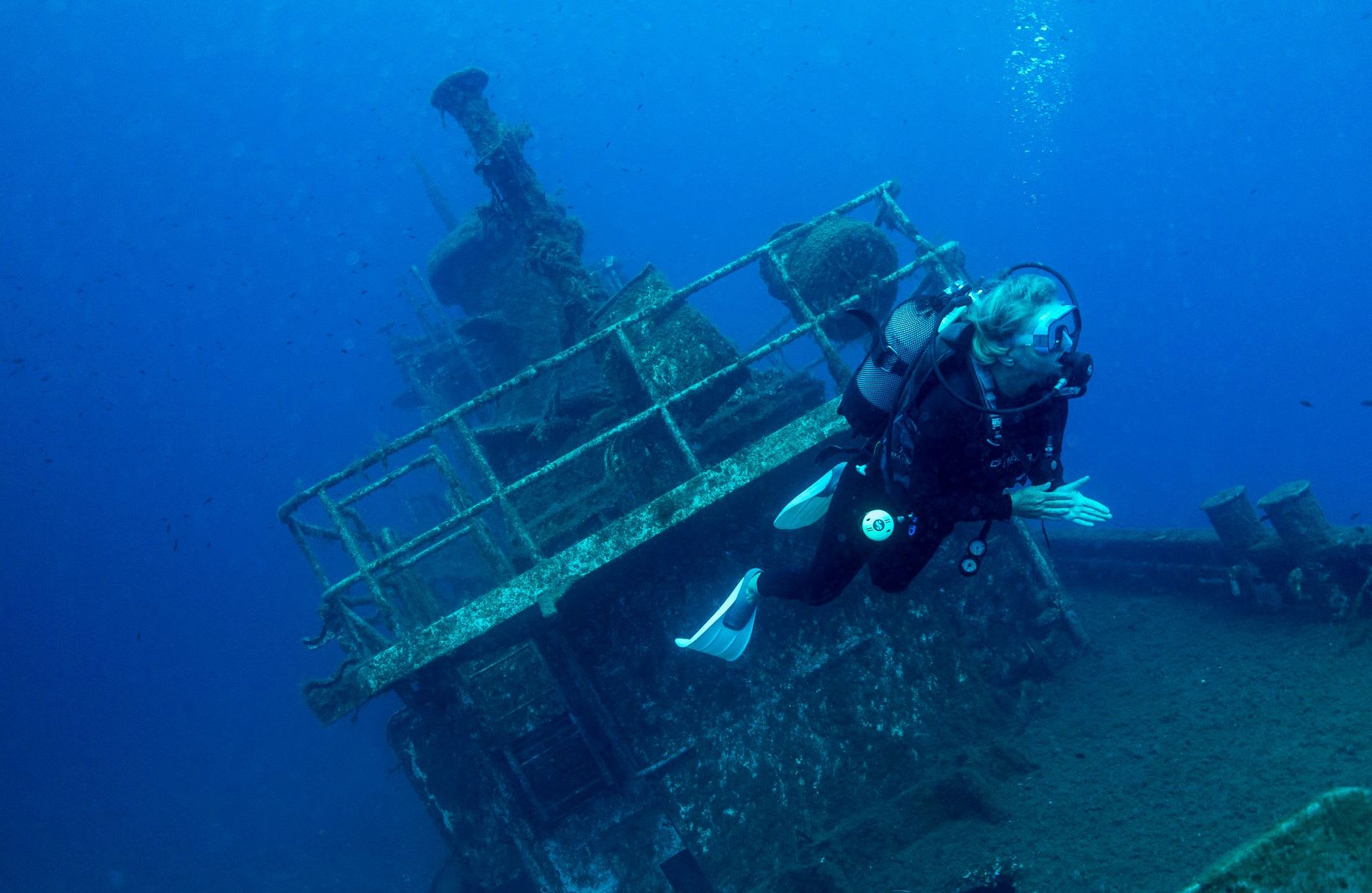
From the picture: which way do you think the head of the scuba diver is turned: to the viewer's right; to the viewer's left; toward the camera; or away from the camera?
to the viewer's right

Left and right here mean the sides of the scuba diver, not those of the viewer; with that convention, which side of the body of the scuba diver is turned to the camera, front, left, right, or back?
right
